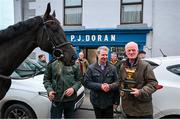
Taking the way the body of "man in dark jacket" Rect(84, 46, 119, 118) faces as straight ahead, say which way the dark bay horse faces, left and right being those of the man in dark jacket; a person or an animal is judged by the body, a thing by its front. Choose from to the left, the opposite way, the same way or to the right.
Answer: to the left

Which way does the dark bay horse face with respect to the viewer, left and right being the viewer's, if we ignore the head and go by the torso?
facing to the right of the viewer

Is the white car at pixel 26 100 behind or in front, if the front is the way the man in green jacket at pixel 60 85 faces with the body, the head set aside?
behind

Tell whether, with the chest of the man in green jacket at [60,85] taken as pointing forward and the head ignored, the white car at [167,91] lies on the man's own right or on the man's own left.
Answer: on the man's own left

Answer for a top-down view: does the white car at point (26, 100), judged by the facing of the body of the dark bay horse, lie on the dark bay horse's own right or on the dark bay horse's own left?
on the dark bay horse's own left
